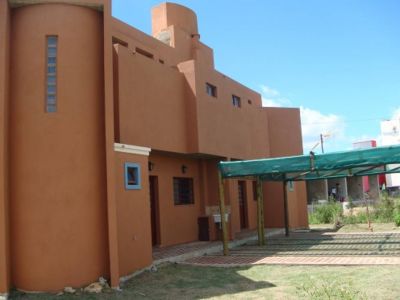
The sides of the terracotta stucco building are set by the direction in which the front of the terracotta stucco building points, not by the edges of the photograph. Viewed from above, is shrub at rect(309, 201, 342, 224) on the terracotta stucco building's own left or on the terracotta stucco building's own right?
on the terracotta stucco building's own left

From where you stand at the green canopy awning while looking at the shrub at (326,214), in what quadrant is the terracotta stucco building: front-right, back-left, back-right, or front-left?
back-left

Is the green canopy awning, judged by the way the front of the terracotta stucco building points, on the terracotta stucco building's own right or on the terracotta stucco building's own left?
on the terracotta stucco building's own left
